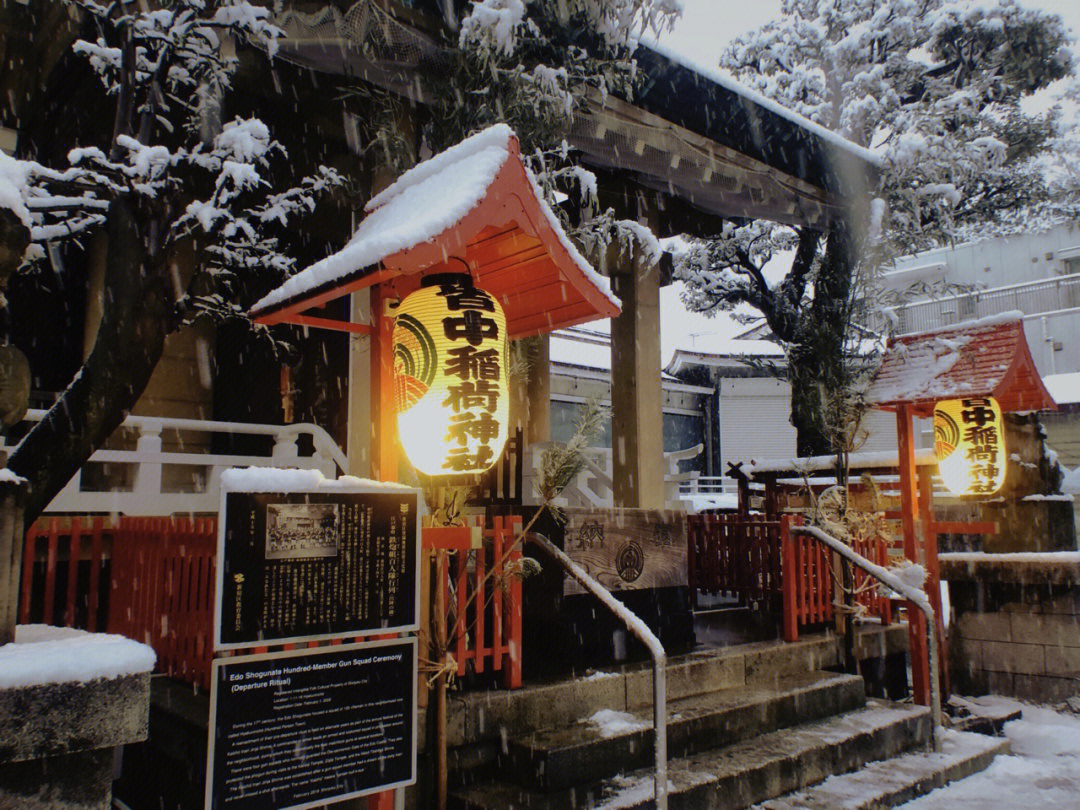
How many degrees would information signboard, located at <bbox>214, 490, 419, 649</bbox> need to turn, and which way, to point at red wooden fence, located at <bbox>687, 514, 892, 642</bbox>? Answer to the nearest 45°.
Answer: approximately 90° to its left

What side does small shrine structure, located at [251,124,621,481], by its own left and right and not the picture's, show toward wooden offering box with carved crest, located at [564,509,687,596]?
left

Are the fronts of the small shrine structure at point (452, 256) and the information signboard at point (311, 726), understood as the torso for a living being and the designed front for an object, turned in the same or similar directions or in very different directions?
same or similar directions

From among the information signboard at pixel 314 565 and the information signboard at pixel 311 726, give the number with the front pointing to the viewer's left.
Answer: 0

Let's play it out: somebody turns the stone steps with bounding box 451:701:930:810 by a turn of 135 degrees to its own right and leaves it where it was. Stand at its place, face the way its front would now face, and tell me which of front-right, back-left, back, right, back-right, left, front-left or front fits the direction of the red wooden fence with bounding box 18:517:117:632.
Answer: front

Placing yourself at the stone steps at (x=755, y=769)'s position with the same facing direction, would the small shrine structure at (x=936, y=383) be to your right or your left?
on your left

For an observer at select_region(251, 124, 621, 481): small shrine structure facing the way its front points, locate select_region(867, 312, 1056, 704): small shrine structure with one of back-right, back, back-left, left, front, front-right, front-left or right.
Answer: left

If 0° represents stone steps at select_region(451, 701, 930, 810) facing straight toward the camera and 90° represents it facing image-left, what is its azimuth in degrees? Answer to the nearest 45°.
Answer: approximately 315°

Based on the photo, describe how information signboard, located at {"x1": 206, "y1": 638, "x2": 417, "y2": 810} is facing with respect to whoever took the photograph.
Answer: facing the viewer and to the right of the viewer
